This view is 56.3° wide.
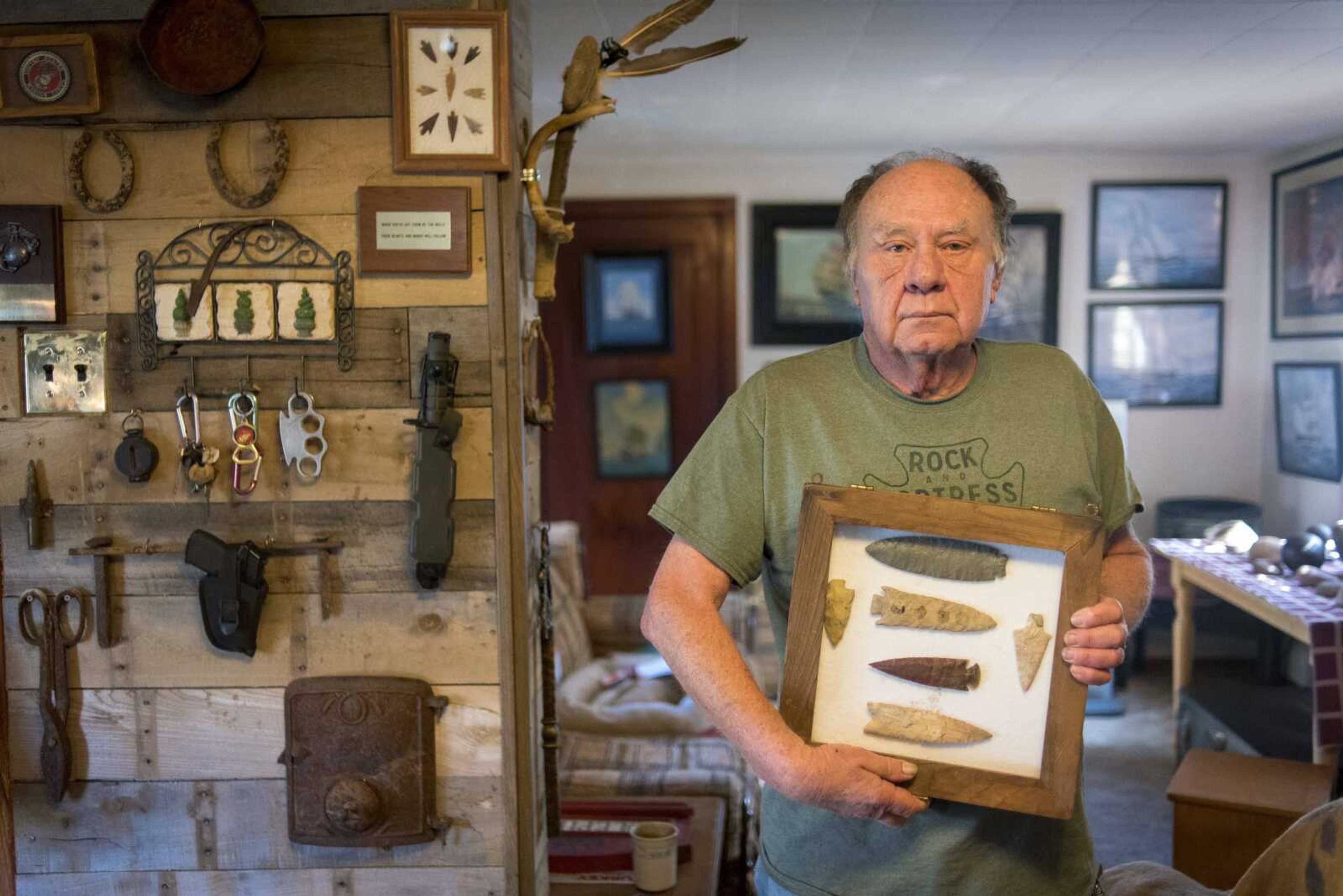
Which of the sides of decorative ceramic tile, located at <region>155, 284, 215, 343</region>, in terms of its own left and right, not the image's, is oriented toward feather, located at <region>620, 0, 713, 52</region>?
left

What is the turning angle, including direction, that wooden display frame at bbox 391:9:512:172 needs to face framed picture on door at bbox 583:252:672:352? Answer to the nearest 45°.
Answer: approximately 180°

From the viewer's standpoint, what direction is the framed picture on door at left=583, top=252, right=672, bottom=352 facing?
toward the camera

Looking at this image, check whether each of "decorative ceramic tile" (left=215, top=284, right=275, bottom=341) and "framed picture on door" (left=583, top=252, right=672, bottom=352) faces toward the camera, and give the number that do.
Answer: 2

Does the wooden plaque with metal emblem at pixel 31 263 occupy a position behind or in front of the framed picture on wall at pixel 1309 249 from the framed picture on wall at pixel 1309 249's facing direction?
in front

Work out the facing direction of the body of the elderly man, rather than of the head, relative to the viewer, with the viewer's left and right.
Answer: facing the viewer

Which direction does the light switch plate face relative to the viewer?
toward the camera

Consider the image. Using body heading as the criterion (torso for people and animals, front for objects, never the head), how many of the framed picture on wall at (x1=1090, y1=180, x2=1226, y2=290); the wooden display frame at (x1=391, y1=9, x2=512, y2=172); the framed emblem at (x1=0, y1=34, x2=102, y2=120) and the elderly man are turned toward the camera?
4

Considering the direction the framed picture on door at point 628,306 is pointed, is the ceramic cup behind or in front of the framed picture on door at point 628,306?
in front

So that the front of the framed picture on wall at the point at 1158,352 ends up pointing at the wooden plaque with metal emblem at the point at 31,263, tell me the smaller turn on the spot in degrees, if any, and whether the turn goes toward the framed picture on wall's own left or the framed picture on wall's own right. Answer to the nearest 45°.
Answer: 0° — it already faces it

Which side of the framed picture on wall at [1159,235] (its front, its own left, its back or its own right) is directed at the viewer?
front
